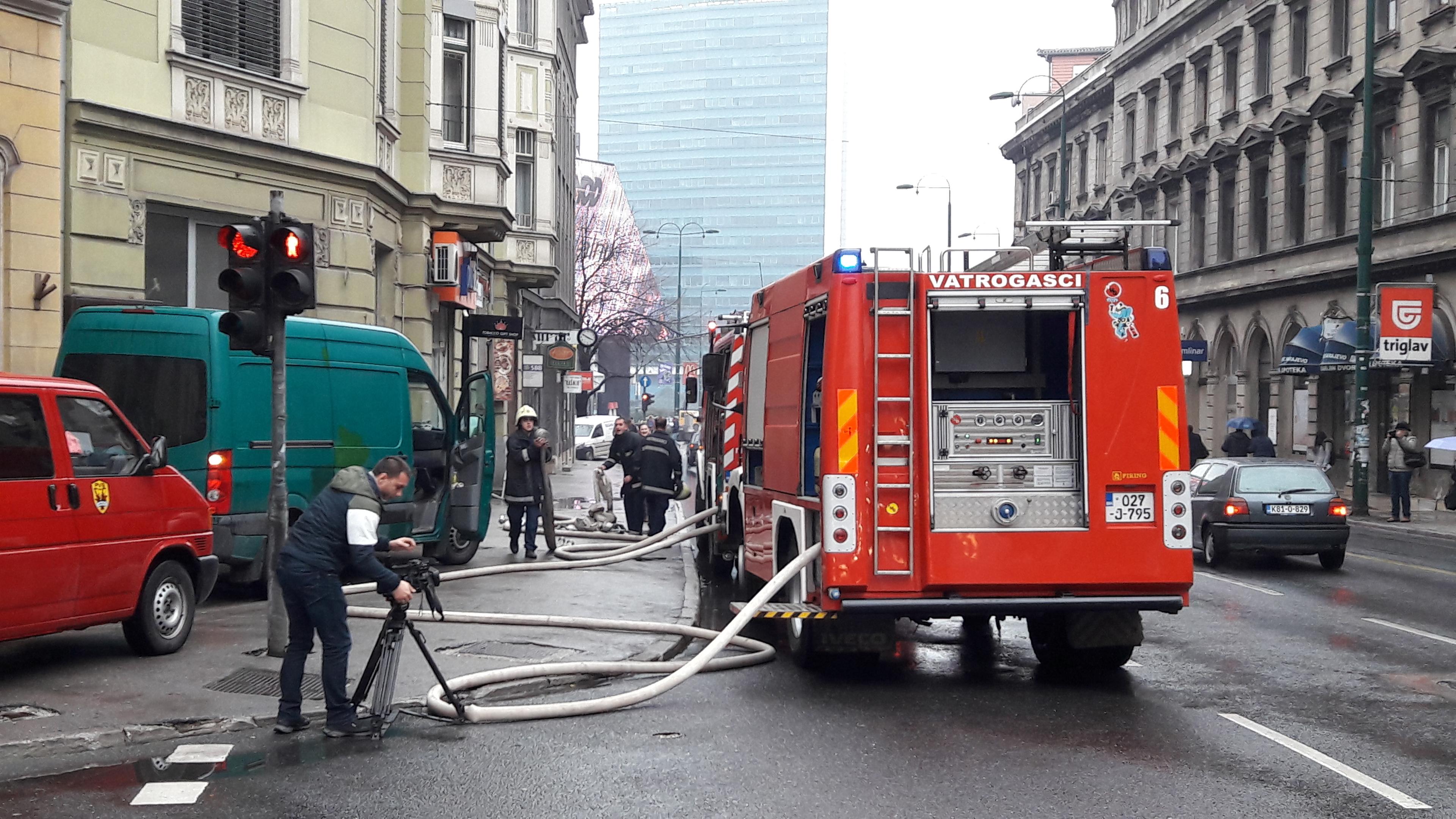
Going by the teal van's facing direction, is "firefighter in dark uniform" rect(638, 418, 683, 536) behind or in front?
in front

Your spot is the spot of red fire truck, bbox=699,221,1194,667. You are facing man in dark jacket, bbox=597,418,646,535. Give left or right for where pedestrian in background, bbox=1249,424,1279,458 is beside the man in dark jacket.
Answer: right

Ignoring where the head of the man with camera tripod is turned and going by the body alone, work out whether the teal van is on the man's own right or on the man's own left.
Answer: on the man's own left

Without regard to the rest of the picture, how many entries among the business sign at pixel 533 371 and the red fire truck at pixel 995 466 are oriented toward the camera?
1

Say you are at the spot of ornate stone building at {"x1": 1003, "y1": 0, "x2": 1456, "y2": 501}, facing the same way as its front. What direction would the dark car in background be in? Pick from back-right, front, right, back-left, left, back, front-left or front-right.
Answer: front-left

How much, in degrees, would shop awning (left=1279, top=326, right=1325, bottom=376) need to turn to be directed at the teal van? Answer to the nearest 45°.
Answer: approximately 45° to its left

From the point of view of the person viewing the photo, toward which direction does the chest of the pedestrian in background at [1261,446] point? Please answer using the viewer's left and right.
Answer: facing away from the viewer

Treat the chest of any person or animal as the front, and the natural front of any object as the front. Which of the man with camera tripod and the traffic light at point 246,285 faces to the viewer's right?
the man with camera tripod

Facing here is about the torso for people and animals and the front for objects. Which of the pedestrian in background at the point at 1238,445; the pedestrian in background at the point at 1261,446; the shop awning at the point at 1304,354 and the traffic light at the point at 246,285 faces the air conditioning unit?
the shop awning

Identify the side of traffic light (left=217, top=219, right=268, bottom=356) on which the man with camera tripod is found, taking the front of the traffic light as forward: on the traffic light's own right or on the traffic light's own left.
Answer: on the traffic light's own left

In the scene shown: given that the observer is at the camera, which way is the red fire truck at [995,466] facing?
facing away from the viewer

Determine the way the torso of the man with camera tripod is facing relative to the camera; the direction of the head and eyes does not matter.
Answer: to the viewer's right

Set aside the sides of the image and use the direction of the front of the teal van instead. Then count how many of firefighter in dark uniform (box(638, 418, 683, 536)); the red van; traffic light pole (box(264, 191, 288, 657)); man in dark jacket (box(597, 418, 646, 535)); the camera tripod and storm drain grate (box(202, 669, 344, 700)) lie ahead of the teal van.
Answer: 2
